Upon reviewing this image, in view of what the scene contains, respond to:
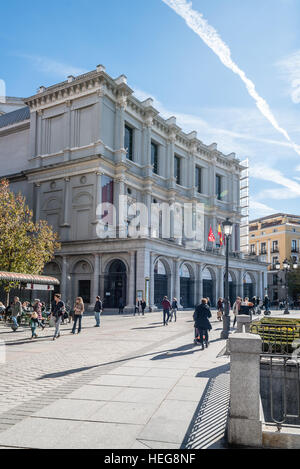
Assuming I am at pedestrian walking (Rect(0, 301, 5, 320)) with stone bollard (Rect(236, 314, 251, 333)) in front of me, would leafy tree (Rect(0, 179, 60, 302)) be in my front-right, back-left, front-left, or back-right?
back-left

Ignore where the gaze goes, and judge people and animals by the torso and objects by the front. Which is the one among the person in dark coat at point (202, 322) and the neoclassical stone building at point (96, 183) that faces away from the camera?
the person in dark coat

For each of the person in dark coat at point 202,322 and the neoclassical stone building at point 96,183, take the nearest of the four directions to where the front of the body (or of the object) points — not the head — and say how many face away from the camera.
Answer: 1

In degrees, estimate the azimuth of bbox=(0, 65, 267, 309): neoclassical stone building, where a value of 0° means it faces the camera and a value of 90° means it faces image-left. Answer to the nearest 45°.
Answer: approximately 315°

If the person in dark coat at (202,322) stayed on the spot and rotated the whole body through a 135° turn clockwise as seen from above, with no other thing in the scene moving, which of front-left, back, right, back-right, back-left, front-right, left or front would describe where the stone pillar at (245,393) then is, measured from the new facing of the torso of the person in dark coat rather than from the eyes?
front-right

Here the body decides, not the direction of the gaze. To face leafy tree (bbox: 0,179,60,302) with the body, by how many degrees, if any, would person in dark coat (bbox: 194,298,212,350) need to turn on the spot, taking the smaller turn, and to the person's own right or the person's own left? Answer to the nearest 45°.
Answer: approximately 45° to the person's own left

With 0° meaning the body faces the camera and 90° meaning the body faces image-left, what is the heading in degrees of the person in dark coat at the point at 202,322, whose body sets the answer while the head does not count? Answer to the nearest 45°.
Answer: approximately 180°

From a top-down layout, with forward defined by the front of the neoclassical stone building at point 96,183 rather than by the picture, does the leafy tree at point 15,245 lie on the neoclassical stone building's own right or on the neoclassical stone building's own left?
on the neoclassical stone building's own right

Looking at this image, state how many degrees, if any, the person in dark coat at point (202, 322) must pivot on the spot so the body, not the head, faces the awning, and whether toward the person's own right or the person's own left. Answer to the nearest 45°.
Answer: approximately 45° to the person's own left
